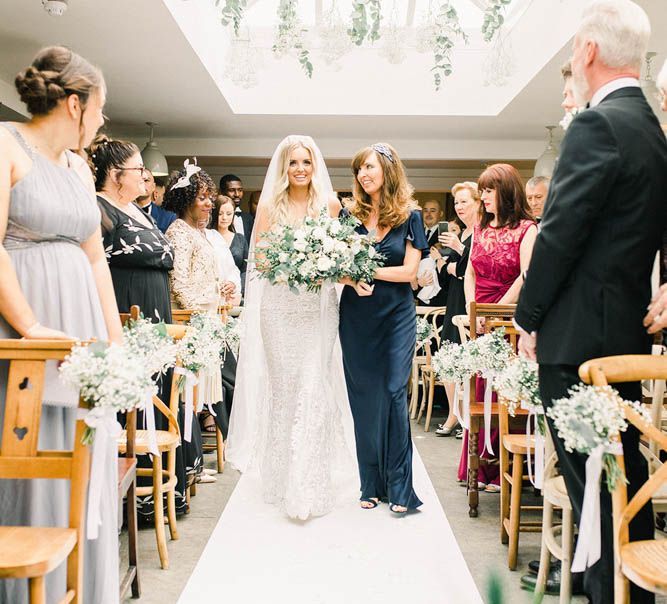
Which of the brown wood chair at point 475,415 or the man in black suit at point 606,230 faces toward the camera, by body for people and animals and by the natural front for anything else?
the brown wood chair

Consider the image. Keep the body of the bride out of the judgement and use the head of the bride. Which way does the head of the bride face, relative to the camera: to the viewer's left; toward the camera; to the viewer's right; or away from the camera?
toward the camera

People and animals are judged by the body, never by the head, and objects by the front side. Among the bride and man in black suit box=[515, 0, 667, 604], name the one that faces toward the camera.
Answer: the bride

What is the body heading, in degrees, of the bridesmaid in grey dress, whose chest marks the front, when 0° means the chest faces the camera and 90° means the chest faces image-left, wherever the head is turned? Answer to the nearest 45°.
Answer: approximately 315°

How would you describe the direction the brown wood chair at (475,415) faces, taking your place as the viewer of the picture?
facing the viewer

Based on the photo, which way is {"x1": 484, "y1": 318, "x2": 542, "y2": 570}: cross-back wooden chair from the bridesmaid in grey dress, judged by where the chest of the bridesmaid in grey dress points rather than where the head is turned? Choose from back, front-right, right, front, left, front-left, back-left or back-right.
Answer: front-left

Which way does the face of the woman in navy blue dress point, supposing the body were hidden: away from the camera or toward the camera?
toward the camera

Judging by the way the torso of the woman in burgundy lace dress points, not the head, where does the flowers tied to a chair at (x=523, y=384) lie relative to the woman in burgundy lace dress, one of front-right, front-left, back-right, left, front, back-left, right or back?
front-left

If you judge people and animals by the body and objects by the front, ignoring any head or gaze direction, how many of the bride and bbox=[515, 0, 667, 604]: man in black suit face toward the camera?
1

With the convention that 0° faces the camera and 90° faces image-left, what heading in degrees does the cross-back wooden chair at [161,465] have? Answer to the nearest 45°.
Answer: approximately 45°
